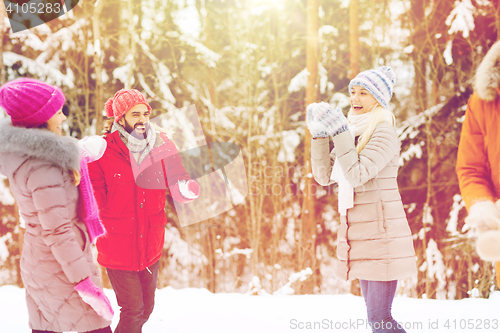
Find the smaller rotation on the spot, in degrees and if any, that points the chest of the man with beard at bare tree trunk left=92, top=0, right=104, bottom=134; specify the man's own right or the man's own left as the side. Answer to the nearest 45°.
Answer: approximately 135° to the man's own left

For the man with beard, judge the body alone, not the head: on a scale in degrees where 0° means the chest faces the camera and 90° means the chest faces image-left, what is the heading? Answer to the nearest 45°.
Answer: approximately 315°

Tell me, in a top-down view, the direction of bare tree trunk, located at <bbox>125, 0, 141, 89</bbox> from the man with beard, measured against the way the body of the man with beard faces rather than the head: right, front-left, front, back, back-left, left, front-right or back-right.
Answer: back-left

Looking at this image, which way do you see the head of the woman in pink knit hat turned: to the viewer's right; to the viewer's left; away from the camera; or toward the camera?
to the viewer's right

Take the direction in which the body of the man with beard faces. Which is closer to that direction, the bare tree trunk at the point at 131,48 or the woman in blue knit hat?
the woman in blue knit hat

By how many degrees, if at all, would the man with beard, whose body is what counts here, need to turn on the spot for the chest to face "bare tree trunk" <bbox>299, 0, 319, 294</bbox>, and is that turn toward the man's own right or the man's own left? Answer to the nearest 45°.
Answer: approximately 90° to the man's own left

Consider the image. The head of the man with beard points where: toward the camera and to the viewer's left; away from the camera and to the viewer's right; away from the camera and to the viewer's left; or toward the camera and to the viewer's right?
toward the camera and to the viewer's right
